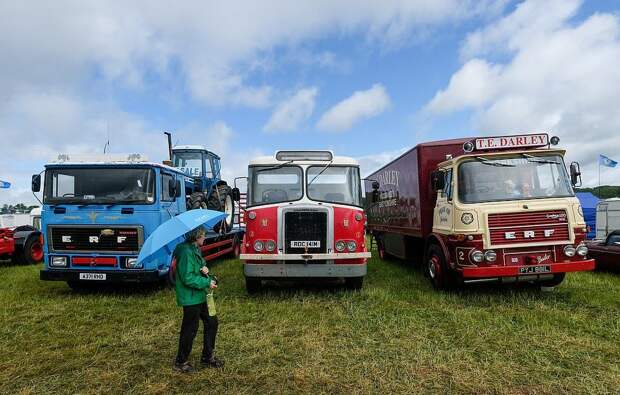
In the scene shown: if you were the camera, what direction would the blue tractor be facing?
facing the viewer and to the left of the viewer

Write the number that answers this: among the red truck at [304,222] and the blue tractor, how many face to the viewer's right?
0

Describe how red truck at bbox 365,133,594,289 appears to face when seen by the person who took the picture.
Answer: facing the viewer and to the right of the viewer

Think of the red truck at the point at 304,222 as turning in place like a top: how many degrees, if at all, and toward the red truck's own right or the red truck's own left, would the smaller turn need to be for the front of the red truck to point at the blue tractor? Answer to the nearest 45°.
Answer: approximately 135° to the red truck's own right

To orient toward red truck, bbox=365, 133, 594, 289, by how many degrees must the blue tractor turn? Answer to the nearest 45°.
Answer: approximately 90° to its left

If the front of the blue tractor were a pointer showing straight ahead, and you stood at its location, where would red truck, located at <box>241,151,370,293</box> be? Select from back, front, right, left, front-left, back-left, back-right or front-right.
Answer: front-left

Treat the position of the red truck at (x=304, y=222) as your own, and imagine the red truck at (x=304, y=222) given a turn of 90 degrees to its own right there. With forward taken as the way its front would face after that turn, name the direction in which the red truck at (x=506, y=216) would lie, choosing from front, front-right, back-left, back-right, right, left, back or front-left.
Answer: back

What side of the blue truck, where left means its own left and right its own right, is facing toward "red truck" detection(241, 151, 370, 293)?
left
